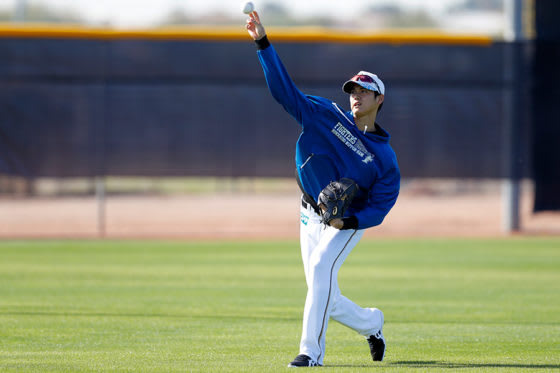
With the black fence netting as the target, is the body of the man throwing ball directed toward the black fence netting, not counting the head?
no
